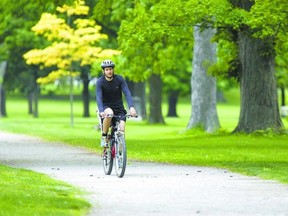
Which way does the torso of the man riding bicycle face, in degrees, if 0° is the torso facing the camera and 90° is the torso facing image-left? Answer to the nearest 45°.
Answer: approximately 0°
